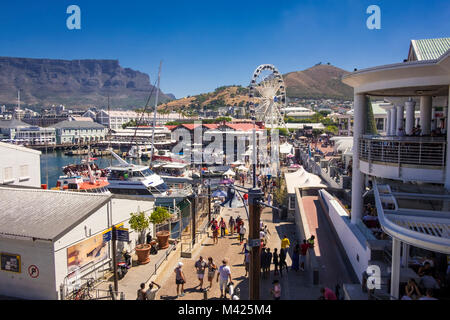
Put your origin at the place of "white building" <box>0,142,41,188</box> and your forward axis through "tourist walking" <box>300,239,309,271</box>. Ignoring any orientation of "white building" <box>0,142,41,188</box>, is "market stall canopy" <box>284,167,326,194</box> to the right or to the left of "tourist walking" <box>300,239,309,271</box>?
left

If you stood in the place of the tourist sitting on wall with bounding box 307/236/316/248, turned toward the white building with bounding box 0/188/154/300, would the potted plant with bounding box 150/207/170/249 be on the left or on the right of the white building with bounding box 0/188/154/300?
right

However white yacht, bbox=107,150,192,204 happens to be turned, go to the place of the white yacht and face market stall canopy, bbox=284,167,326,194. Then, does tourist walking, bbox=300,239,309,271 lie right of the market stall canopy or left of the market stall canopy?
right
